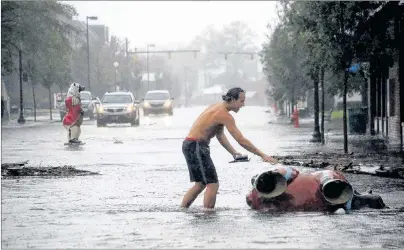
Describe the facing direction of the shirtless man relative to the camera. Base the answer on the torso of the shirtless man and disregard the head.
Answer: to the viewer's right

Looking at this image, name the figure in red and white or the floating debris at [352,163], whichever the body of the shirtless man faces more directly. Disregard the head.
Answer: the floating debris

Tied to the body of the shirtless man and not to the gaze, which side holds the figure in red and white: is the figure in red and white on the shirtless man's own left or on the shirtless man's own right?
on the shirtless man's own left

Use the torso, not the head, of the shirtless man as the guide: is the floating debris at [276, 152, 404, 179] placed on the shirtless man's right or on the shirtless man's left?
on the shirtless man's left

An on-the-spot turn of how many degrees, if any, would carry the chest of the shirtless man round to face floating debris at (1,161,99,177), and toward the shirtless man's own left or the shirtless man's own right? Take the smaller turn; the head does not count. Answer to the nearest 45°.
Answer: approximately 135° to the shirtless man's own left
